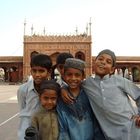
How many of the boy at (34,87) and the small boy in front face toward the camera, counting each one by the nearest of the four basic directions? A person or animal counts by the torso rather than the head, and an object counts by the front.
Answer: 2

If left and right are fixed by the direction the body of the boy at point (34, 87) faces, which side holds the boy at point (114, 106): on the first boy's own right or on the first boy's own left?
on the first boy's own left

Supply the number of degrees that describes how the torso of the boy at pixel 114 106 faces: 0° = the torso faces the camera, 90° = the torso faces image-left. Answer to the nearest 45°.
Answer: approximately 0°

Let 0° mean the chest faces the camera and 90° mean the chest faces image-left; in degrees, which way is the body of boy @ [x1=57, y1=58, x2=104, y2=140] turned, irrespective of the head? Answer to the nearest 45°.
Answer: approximately 0°

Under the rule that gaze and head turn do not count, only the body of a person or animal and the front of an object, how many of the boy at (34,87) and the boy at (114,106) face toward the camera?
2

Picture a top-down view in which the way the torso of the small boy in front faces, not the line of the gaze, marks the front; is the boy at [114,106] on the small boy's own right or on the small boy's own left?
on the small boy's own left
